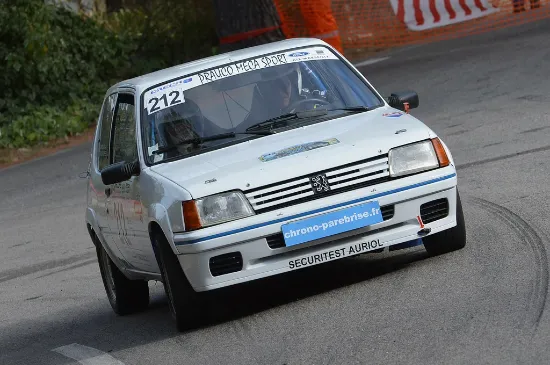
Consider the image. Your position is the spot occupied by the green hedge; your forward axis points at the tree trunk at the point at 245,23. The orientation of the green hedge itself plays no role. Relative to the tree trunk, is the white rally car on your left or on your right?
right

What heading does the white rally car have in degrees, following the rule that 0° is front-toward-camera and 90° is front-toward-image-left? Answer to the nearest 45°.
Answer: approximately 0°

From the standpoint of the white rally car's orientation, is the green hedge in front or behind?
behind

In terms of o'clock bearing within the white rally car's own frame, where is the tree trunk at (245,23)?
The tree trunk is roughly at 6 o'clock from the white rally car.
